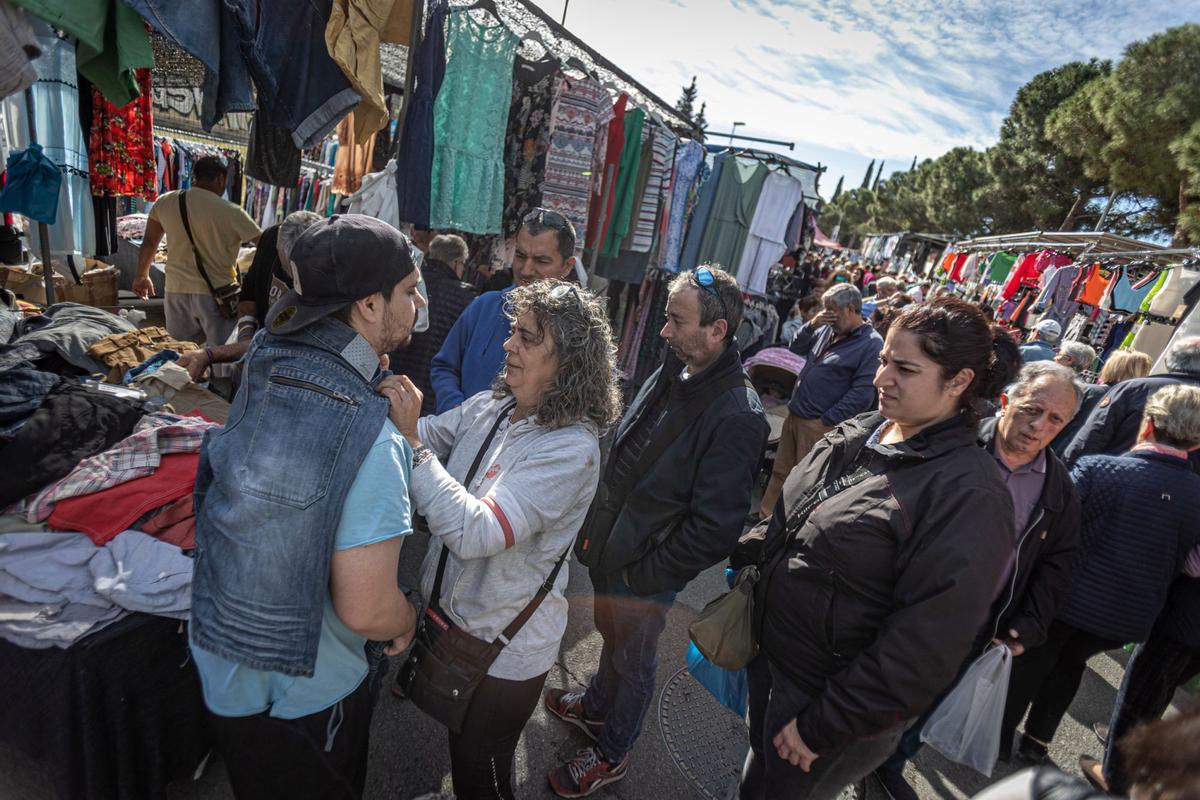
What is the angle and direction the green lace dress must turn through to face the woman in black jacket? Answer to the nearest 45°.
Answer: approximately 45° to its left

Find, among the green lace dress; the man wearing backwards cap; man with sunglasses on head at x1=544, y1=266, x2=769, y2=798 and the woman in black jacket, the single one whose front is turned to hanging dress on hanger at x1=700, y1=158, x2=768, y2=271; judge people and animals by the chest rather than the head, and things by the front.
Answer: the man wearing backwards cap

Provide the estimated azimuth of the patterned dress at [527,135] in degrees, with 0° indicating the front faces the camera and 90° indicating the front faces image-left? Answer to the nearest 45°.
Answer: approximately 0°

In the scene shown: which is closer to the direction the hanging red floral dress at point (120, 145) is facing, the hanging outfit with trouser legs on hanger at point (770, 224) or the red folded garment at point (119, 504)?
the red folded garment

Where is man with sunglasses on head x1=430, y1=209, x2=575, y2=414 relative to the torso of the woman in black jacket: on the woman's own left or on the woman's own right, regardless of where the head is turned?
on the woman's own right

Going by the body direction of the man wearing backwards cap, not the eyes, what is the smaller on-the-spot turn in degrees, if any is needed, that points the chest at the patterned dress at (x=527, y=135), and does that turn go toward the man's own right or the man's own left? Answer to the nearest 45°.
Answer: approximately 45° to the man's own left

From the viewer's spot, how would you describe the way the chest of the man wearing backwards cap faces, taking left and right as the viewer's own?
facing away from the viewer and to the right of the viewer

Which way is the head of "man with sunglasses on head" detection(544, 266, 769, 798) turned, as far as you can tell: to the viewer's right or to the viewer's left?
to the viewer's left
